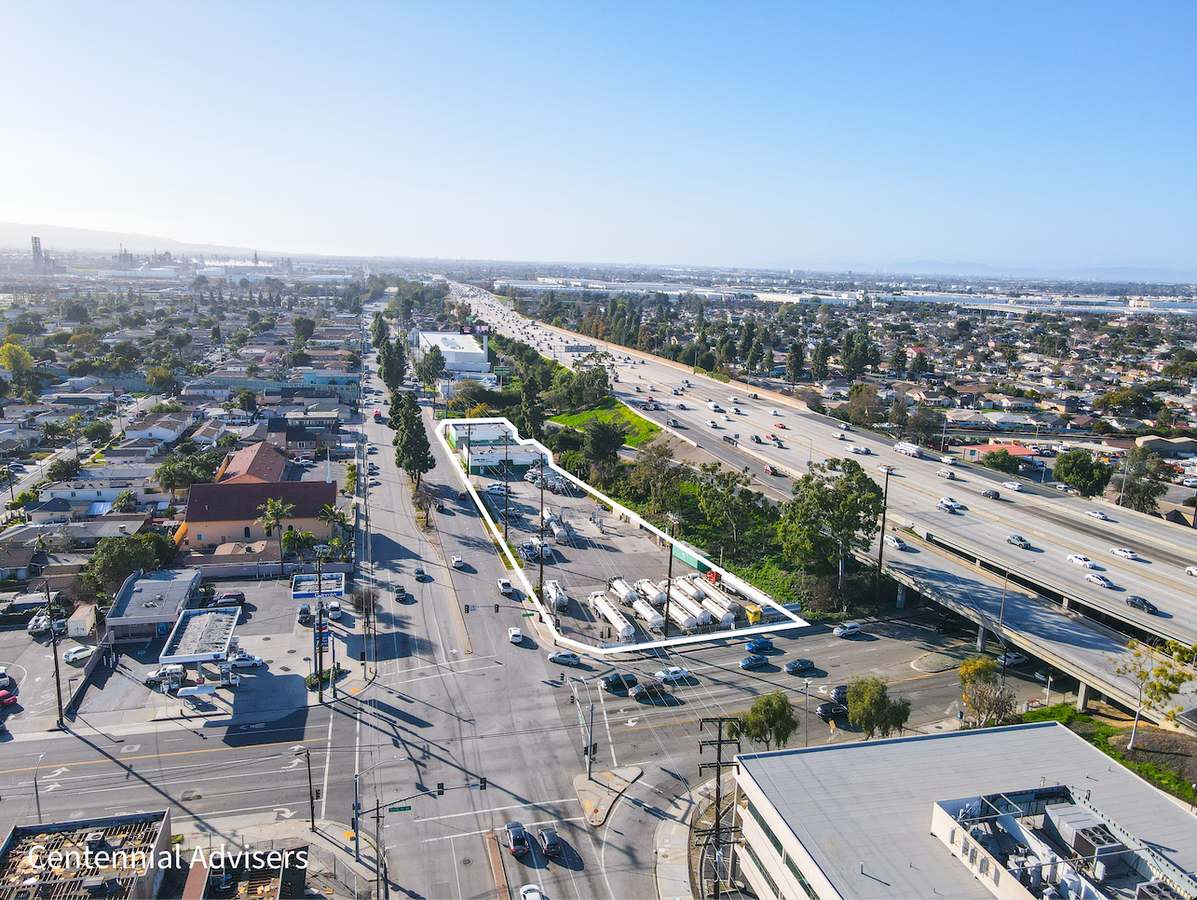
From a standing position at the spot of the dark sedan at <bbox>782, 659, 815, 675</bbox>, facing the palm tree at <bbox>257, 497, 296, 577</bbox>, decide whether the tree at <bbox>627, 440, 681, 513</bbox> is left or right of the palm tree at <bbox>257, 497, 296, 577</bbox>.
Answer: right

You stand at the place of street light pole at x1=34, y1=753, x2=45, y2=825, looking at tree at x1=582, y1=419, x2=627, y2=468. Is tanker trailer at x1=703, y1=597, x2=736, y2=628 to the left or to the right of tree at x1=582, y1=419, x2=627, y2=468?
right

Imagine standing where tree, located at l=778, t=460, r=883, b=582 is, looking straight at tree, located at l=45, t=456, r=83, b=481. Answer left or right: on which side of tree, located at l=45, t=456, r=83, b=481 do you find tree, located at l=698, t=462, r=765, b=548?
right

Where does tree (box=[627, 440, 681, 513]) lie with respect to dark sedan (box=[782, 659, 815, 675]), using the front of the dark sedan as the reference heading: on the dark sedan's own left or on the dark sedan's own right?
on the dark sedan's own right

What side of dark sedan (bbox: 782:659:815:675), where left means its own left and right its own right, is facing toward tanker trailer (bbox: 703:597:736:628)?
right

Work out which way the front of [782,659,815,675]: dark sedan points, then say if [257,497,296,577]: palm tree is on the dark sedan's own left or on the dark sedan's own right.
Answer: on the dark sedan's own right

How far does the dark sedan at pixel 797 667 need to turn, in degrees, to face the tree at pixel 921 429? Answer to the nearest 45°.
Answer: approximately 135° to its right

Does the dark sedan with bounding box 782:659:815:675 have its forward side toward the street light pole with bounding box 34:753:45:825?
yes

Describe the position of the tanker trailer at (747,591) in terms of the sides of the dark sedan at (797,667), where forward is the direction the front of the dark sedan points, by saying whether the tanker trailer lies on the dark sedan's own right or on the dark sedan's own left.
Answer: on the dark sedan's own right

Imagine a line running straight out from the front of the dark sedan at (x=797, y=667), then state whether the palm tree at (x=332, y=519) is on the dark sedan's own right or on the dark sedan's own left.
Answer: on the dark sedan's own right

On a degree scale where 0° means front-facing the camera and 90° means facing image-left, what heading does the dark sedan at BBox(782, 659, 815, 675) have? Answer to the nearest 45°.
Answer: approximately 45°

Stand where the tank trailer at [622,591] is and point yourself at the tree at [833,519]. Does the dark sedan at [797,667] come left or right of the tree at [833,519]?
right
